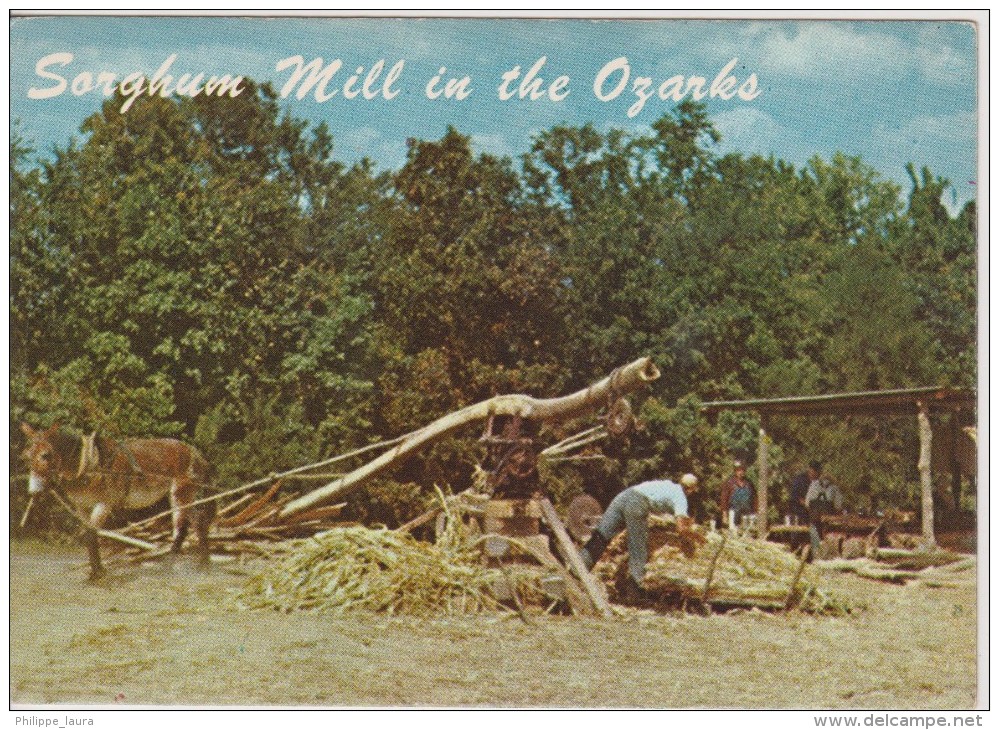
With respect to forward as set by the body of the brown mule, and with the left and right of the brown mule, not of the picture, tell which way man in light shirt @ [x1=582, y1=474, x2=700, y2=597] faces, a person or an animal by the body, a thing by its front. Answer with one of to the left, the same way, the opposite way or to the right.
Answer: the opposite way

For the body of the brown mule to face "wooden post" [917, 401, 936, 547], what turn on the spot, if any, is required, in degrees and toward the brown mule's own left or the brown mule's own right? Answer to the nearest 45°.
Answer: approximately 180°

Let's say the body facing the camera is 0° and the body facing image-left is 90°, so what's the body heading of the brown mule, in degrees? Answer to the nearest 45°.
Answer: approximately 90°

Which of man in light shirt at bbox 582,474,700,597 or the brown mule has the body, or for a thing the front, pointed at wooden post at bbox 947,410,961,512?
the man in light shirt

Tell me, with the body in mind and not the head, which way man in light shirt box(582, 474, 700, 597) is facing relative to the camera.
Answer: to the viewer's right

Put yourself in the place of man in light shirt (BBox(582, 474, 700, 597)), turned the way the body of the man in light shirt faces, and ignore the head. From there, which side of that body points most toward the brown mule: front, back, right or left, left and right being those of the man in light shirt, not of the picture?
back

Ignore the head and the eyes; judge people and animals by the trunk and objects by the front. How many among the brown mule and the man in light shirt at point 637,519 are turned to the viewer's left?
1

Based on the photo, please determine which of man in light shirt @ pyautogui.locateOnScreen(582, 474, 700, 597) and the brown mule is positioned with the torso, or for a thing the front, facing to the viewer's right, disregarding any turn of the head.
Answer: the man in light shirt

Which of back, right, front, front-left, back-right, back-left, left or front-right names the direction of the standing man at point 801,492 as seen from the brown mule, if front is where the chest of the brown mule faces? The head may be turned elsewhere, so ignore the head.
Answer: back

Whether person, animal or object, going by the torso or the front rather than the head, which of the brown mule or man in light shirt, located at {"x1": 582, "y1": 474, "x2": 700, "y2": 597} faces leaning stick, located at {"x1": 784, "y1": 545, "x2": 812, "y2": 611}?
the man in light shirt

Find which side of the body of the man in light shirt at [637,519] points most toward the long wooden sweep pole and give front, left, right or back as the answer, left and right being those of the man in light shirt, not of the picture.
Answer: back
